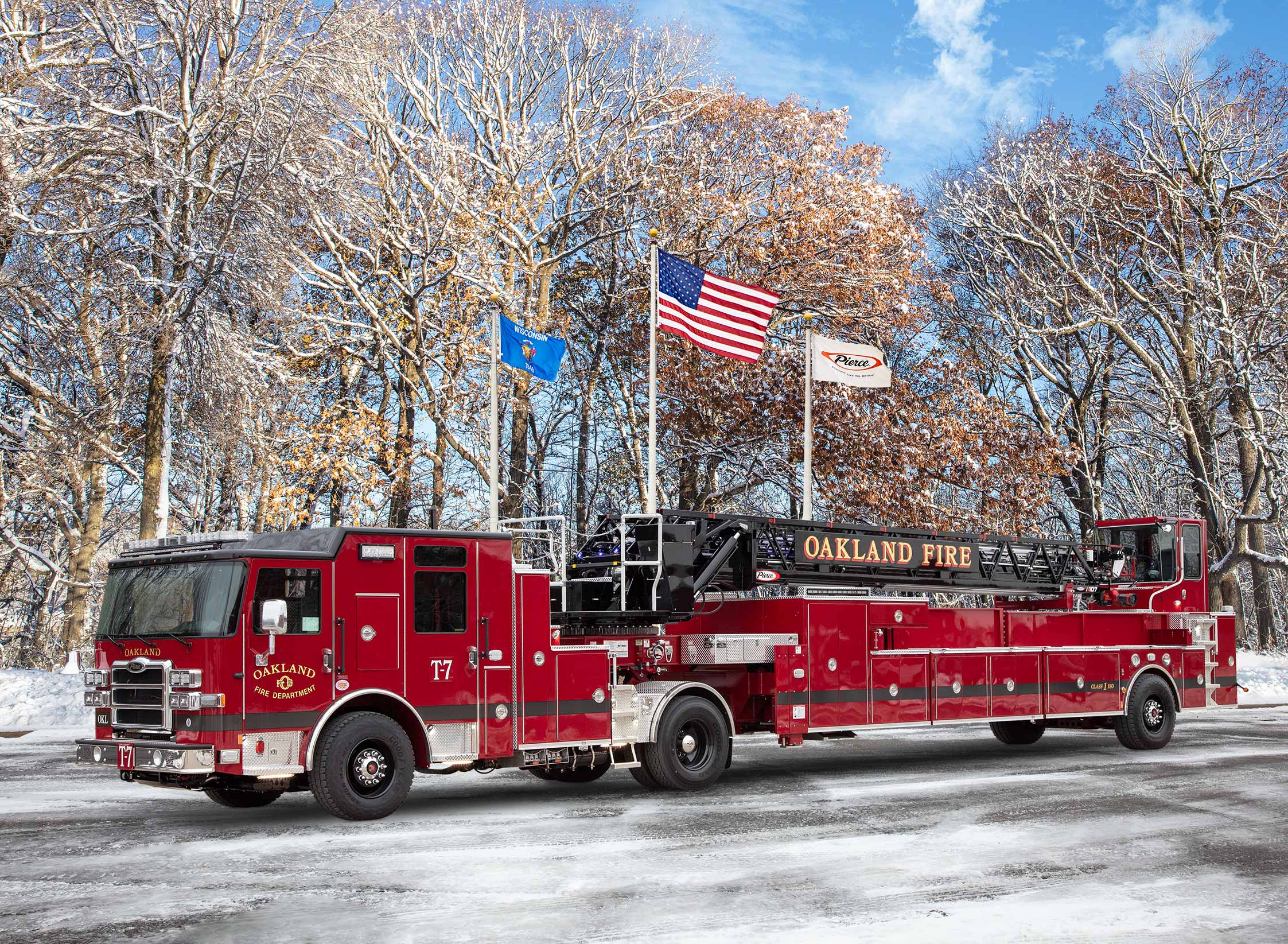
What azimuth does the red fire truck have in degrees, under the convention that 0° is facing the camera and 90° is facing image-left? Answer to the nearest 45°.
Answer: approximately 45°

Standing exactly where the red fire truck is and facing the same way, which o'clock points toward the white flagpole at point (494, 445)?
The white flagpole is roughly at 4 o'clock from the red fire truck.

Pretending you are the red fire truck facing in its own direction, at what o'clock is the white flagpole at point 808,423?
The white flagpole is roughly at 5 o'clock from the red fire truck.

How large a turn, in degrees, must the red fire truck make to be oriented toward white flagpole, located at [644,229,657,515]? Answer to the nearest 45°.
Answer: approximately 135° to its right

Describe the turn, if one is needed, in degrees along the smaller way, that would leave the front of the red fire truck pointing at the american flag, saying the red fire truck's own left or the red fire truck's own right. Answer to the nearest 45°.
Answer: approximately 135° to the red fire truck's own right
